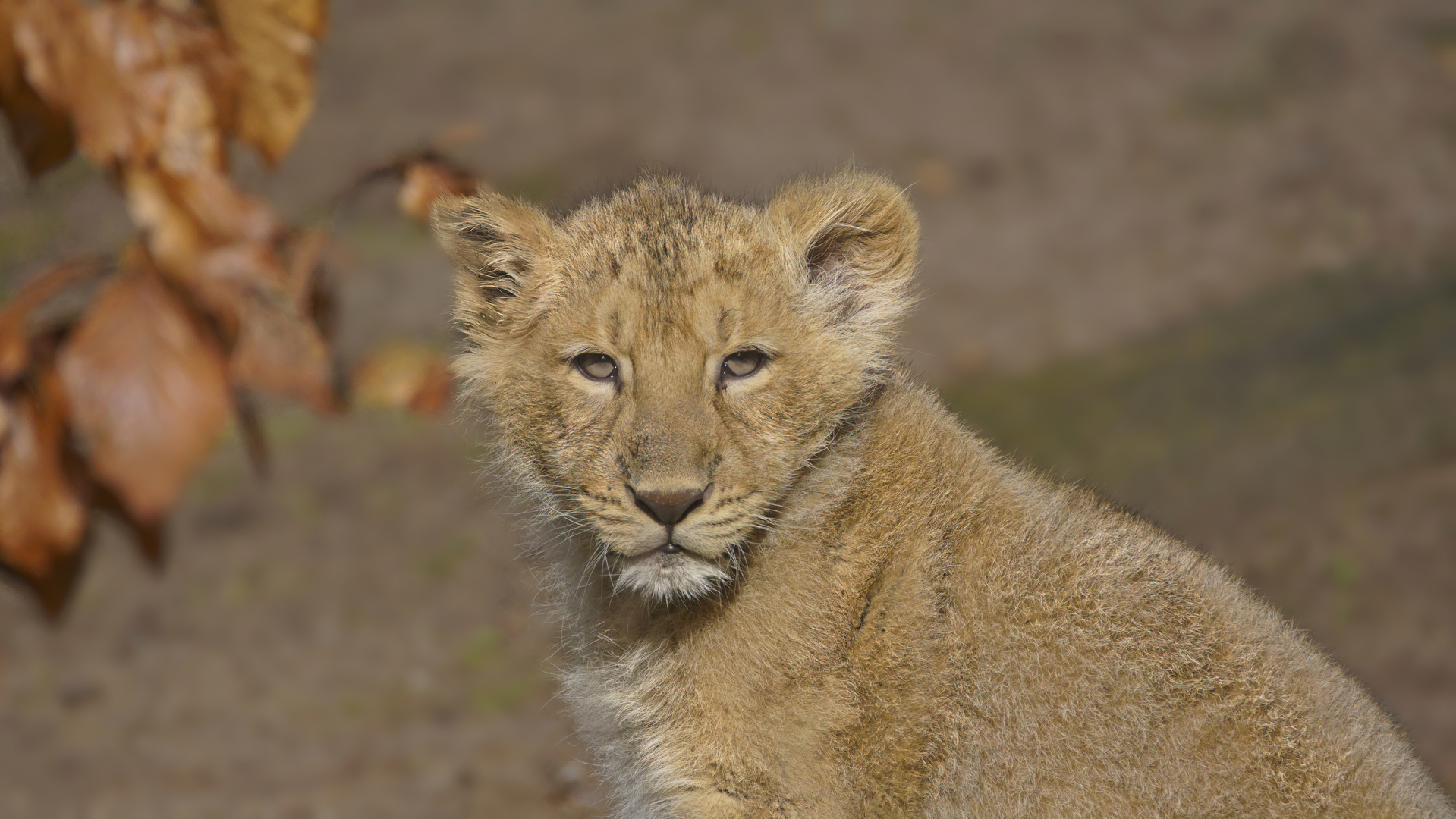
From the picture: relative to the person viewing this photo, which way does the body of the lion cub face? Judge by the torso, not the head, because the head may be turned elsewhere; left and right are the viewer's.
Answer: facing to the left of the viewer

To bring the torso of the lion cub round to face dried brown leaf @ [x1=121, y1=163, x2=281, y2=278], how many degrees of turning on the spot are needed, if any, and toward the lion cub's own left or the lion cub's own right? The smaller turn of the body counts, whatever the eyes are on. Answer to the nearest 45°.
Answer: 0° — it already faces it

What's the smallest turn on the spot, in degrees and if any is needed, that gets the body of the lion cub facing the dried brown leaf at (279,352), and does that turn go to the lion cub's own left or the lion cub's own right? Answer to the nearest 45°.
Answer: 0° — it already faces it

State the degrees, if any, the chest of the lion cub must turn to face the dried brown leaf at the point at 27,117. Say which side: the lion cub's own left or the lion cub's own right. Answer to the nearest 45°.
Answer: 0° — it already faces it
